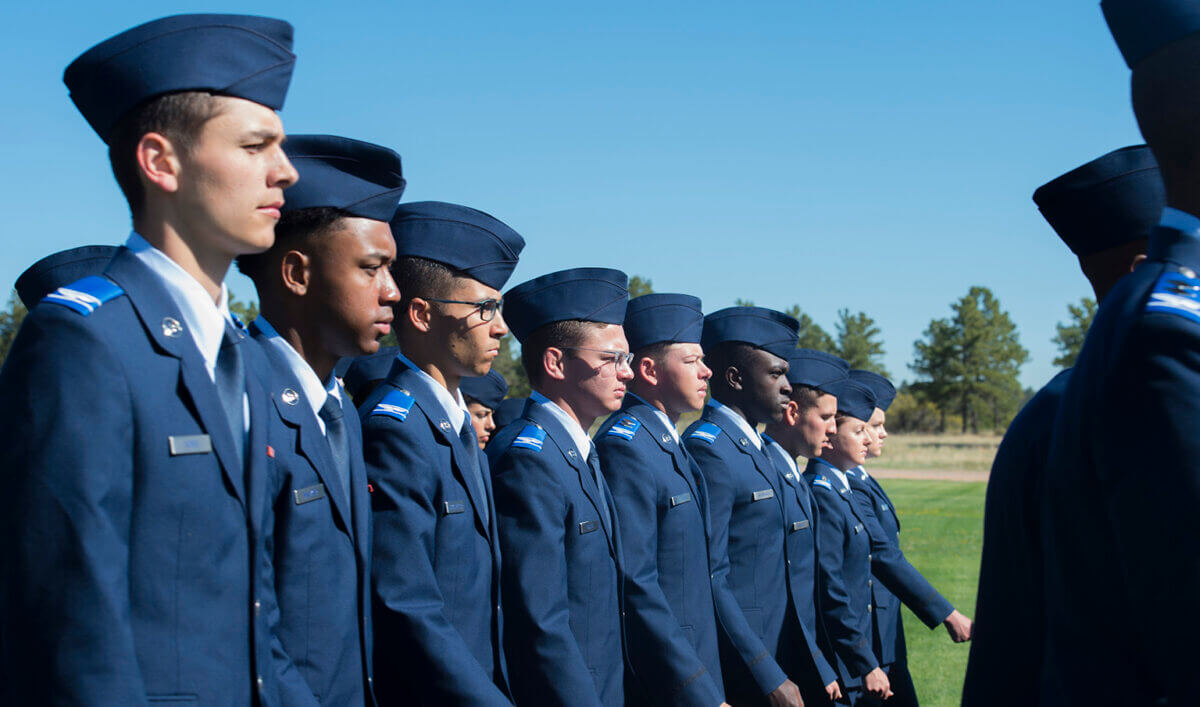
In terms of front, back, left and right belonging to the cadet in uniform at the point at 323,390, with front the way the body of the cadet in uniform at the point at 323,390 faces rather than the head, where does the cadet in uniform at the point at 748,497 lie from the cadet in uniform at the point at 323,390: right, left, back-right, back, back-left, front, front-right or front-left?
left

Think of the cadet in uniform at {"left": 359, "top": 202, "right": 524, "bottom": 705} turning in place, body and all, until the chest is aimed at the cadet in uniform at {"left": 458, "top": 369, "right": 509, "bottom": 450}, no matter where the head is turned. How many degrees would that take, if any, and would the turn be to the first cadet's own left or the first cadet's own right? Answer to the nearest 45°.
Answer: approximately 135° to the first cadet's own left

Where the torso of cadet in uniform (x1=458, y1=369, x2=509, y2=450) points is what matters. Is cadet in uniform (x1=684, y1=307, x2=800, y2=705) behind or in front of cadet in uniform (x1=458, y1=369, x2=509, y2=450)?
in front

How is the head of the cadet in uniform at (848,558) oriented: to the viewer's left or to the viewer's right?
to the viewer's right

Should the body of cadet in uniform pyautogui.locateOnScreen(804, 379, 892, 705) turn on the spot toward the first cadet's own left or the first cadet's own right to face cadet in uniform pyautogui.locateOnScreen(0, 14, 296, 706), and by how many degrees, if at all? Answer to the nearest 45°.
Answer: approximately 90° to the first cadet's own right

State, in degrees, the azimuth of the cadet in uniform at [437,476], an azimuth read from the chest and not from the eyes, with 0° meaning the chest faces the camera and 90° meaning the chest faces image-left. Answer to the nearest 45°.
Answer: approximately 315°

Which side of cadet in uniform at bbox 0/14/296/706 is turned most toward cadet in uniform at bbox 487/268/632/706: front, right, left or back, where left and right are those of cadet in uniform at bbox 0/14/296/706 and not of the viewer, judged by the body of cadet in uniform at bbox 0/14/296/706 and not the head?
left

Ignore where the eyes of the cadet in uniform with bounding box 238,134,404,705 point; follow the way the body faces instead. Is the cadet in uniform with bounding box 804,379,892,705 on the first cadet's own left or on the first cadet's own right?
on the first cadet's own left

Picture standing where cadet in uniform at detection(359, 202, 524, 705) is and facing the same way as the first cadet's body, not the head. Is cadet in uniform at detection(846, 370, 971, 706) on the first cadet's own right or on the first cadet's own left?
on the first cadet's own left

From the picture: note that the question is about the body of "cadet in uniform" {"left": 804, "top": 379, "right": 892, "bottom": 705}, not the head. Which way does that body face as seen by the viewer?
to the viewer's right

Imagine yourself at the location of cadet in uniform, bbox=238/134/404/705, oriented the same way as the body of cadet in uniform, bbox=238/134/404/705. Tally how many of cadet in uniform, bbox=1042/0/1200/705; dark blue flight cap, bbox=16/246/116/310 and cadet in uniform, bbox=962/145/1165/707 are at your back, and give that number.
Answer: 1

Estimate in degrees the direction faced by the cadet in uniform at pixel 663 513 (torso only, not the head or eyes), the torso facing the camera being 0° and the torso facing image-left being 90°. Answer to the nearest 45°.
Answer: approximately 315°

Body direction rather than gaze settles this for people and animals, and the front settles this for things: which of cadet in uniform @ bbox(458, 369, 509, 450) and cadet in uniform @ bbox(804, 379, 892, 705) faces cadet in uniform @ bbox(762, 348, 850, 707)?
cadet in uniform @ bbox(458, 369, 509, 450)

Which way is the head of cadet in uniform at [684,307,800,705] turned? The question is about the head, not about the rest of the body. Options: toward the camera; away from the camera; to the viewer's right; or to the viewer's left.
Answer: to the viewer's right

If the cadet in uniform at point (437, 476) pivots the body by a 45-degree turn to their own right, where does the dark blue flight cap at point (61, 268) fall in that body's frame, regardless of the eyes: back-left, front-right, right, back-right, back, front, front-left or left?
back-right
